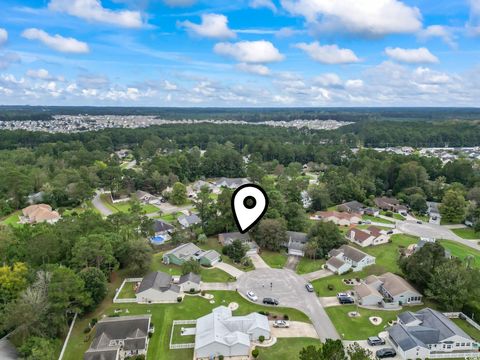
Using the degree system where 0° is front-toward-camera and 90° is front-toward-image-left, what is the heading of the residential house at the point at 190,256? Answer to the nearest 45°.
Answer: approximately 315°

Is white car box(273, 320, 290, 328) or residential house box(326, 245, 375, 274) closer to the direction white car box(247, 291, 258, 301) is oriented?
the white car

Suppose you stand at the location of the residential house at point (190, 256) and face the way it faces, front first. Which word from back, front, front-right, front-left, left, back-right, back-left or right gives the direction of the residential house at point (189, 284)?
front-right

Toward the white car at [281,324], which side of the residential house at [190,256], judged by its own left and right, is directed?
front

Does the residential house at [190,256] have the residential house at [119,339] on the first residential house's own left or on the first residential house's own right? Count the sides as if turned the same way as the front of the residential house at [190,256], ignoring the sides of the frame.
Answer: on the first residential house's own right

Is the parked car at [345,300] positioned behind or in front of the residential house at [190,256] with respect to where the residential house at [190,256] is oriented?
in front

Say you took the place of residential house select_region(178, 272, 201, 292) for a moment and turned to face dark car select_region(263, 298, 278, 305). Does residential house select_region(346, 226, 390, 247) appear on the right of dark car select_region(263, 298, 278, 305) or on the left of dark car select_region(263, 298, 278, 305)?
left

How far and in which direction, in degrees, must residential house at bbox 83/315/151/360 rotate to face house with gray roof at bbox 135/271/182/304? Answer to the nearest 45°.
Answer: approximately 135° to its left

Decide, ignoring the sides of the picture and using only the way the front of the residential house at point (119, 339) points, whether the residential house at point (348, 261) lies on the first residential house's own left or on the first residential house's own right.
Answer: on the first residential house's own left
